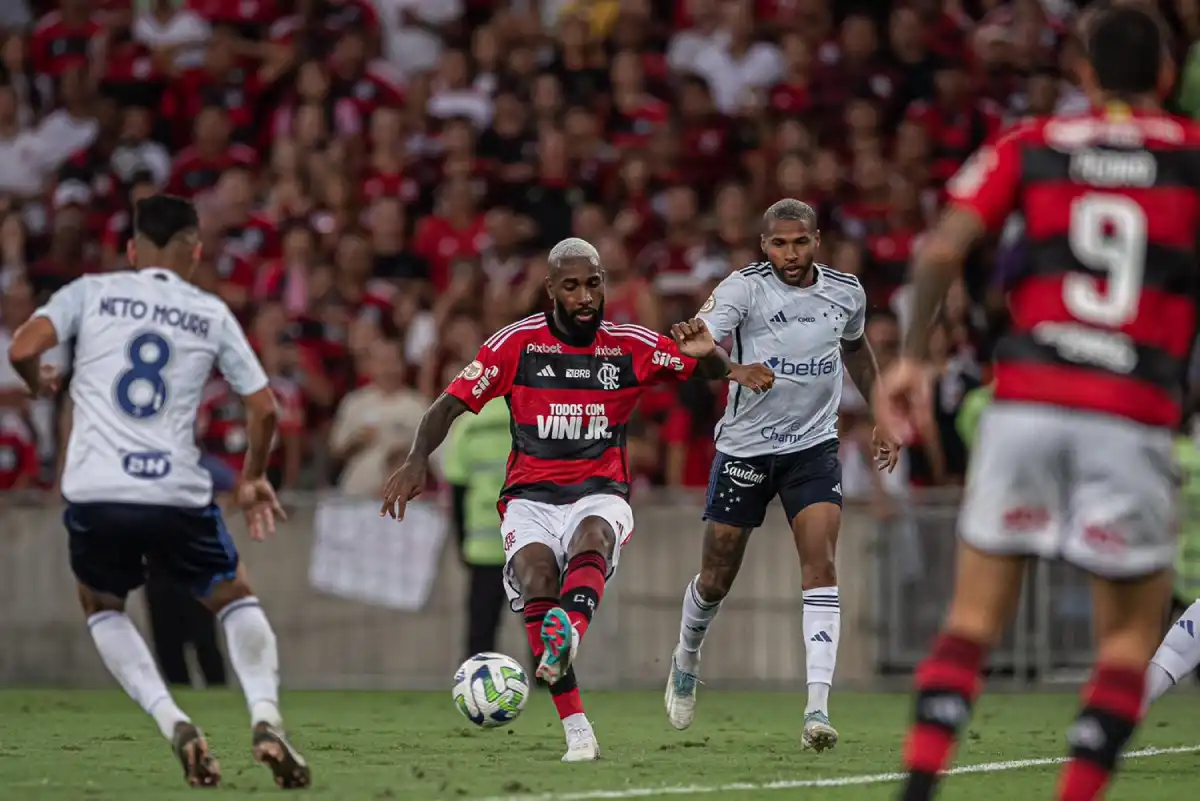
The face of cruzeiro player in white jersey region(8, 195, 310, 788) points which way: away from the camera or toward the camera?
away from the camera

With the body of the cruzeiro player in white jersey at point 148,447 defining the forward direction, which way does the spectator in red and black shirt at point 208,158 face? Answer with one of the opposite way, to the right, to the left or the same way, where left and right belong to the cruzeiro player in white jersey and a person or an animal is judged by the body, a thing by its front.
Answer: the opposite way

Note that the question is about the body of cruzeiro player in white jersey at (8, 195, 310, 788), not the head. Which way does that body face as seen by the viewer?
away from the camera

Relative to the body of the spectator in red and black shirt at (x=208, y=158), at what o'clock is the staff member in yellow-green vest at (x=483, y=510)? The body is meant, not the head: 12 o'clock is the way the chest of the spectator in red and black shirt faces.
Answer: The staff member in yellow-green vest is roughly at 11 o'clock from the spectator in red and black shirt.

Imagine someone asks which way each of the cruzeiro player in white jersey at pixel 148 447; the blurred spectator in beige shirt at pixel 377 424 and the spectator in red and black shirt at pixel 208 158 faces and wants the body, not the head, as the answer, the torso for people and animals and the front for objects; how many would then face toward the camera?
2

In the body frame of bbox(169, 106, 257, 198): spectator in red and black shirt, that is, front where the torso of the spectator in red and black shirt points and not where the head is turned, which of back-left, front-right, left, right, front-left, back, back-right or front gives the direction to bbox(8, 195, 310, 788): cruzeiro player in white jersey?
front

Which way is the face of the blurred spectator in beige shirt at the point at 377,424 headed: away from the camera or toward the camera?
toward the camera

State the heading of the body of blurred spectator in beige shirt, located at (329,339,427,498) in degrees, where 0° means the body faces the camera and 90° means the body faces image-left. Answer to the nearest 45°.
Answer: approximately 0°

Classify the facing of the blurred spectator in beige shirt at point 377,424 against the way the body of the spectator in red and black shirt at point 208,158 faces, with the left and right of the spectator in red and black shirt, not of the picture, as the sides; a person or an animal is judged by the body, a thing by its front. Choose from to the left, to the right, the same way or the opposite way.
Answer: the same way

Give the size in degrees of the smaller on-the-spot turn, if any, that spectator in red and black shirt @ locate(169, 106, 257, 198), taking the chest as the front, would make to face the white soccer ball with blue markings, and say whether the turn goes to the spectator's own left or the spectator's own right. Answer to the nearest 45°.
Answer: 0° — they already face it

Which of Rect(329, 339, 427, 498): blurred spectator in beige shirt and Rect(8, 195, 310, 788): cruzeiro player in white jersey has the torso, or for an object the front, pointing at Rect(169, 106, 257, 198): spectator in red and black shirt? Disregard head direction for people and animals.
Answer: the cruzeiro player in white jersey

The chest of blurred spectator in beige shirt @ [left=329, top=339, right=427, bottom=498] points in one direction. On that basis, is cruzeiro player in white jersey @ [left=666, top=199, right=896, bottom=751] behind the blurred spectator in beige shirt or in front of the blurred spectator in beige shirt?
in front

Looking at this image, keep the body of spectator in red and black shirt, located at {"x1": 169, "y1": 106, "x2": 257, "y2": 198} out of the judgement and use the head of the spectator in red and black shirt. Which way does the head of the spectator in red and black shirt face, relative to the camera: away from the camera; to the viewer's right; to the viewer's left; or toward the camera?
toward the camera

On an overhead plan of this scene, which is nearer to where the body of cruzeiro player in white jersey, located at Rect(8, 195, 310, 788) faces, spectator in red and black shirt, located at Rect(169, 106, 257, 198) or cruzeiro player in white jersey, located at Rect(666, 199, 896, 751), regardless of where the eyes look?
the spectator in red and black shirt

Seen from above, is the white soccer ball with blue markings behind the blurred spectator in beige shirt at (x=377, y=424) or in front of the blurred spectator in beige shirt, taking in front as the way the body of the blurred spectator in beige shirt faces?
in front

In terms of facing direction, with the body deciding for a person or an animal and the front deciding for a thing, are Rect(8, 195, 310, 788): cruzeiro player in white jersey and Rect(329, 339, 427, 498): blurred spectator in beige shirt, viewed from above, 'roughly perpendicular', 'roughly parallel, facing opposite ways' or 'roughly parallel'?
roughly parallel, facing opposite ways
